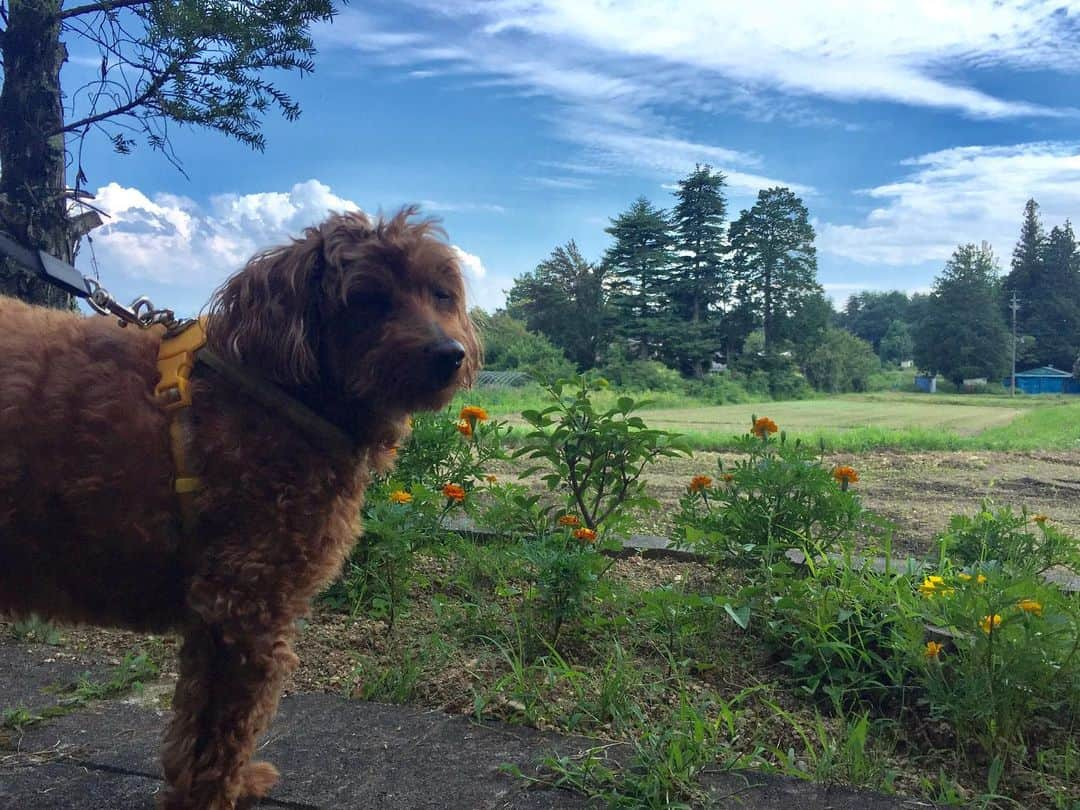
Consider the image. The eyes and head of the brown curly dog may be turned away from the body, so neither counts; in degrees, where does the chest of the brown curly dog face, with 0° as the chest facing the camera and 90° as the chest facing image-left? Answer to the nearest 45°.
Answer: approximately 270°

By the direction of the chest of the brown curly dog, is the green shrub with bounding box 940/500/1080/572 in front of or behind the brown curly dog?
in front

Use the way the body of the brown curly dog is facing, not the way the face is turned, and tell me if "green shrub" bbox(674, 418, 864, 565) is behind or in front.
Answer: in front

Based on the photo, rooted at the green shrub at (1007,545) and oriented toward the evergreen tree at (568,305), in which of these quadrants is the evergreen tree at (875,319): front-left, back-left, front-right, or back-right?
front-right

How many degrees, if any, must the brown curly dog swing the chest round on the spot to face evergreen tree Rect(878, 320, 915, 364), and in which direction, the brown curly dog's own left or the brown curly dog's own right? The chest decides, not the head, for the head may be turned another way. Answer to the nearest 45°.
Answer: approximately 45° to the brown curly dog's own left

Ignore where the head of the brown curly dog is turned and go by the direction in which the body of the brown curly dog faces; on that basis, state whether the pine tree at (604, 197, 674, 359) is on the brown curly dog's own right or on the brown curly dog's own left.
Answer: on the brown curly dog's own left

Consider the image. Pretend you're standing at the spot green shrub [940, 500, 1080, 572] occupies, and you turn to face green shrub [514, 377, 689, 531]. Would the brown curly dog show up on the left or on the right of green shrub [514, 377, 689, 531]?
left

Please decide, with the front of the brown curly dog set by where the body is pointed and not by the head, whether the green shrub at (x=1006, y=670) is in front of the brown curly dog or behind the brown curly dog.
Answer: in front

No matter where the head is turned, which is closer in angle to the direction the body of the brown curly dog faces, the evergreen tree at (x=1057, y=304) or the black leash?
the evergreen tree

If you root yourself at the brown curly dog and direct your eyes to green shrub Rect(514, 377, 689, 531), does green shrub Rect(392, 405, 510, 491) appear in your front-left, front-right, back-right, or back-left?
front-left

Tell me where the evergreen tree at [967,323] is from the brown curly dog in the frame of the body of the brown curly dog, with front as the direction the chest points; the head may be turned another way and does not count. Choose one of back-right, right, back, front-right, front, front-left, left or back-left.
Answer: front-left

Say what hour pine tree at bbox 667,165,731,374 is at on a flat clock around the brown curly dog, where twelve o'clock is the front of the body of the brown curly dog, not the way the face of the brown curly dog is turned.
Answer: The pine tree is roughly at 10 o'clock from the brown curly dog.

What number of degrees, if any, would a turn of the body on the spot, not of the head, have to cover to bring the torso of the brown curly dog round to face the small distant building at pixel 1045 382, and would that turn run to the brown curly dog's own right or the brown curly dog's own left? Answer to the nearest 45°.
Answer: approximately 45° to the brown curly dog's own left

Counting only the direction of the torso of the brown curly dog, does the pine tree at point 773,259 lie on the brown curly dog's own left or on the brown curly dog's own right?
on the brown curly dog's own left
